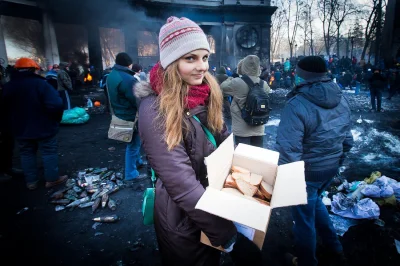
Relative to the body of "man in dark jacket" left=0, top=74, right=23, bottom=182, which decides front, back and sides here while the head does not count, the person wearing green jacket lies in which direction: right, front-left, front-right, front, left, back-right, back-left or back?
front-right

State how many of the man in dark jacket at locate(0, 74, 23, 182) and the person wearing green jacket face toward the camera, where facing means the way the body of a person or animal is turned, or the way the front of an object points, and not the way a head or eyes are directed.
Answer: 0

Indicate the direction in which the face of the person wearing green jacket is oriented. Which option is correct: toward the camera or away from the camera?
away from the camera

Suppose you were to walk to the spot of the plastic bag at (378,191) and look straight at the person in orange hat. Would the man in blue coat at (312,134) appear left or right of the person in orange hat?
left

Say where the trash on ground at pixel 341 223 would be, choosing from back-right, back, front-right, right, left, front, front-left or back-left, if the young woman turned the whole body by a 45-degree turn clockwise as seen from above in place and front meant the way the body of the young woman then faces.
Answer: back-left

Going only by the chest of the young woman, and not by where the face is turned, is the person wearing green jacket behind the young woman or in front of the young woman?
behind
